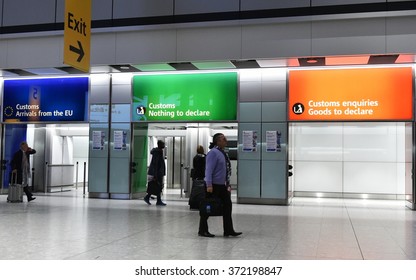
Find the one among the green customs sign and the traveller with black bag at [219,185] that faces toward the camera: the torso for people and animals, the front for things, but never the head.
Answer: the green customs sign

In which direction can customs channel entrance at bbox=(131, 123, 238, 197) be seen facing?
toward the camera

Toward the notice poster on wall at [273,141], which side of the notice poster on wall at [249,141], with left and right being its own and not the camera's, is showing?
left

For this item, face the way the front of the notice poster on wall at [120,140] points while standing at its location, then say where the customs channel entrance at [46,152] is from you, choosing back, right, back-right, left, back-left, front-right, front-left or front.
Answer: back-right

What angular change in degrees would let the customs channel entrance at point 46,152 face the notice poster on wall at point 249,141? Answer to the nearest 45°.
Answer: approximately 45° to its left

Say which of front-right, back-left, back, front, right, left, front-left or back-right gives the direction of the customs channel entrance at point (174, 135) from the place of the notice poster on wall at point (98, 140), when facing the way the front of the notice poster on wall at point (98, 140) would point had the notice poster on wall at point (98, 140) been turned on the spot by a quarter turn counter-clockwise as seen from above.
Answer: front

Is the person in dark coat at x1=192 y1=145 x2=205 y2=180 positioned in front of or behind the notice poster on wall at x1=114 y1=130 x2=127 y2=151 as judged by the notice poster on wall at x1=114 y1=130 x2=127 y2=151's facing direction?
in front

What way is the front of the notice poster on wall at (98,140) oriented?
toward the camera

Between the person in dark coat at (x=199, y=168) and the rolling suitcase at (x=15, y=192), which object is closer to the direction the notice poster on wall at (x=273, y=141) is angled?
the person in dark coat

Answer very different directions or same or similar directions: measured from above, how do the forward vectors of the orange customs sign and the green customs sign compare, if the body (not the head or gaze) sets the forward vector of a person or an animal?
same or similar directions

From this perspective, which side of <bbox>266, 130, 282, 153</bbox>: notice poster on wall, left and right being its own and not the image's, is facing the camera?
front

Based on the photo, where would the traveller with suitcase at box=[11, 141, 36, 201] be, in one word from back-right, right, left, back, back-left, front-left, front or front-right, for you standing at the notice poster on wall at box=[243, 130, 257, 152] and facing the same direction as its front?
right

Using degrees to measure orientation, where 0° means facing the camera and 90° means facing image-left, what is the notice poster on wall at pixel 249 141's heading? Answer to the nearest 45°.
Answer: approximately 0°

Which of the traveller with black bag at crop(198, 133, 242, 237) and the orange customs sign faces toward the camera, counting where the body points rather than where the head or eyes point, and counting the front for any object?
the orange customs sign
